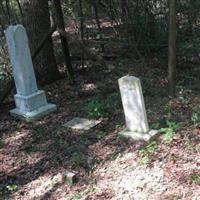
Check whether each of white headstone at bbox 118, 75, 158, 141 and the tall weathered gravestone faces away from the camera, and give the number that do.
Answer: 0

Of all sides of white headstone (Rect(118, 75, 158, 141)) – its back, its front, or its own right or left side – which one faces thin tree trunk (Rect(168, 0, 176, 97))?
back

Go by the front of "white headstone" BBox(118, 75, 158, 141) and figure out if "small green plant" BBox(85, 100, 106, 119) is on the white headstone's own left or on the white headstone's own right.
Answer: on the white headstone's own right

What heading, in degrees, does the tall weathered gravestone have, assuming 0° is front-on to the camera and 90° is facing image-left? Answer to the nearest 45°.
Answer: approximately 315°

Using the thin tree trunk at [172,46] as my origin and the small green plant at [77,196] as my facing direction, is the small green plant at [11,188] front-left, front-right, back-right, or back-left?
front-right

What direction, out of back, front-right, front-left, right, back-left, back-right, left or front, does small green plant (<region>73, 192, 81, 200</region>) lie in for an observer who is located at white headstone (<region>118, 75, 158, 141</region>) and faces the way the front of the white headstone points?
front

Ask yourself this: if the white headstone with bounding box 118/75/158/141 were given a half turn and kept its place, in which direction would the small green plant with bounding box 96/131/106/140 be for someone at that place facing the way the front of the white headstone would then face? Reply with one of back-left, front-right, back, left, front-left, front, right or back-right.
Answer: left

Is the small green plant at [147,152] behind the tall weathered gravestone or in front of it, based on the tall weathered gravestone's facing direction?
in front

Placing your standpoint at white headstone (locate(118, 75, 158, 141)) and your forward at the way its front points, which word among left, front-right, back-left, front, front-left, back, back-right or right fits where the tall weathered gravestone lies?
right

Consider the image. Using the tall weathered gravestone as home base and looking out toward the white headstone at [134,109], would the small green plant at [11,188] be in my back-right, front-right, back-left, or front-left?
front-right

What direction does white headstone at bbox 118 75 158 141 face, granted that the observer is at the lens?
facing the viewer and to the left of the viewer

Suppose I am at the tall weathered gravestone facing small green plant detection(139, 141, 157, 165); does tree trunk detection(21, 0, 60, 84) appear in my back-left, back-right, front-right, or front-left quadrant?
back-left

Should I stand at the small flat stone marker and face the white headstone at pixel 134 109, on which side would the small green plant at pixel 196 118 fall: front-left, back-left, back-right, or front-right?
front-left

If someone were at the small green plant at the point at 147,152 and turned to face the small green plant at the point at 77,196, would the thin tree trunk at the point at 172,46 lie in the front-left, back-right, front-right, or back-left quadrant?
back-right
